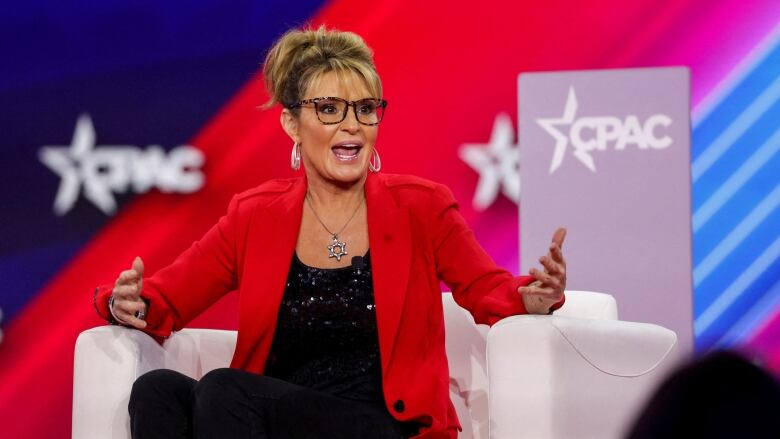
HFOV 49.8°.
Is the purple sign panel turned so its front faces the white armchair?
yes

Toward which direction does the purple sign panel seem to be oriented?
toward the camera

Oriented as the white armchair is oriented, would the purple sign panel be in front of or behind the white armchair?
behind

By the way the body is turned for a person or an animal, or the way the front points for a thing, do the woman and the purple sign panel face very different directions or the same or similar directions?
same or similar directions

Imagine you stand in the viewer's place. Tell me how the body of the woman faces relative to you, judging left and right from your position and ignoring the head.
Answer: facing the viewer

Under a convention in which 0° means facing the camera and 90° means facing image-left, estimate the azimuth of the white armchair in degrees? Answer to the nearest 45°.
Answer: approximately 45°
